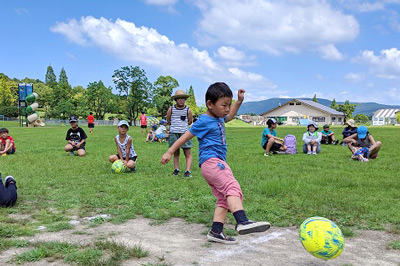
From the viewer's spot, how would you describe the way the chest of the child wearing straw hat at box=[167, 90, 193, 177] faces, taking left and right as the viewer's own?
facing the viewer

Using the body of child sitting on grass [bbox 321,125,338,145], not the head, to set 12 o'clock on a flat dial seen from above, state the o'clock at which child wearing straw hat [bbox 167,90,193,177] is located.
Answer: The child wearing straw hat is roughly at 2 o'clock from the child sitting on grass.

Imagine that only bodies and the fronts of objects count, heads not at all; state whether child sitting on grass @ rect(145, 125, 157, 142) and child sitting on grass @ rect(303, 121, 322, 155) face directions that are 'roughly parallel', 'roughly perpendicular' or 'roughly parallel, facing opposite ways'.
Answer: roughly parallel

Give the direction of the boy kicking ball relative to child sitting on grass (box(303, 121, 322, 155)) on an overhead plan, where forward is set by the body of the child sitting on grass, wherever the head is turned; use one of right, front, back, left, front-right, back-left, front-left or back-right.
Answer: front

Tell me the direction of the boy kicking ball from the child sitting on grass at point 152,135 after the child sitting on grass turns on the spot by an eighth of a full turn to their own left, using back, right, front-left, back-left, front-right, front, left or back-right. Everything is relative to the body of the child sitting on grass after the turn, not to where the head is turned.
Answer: front

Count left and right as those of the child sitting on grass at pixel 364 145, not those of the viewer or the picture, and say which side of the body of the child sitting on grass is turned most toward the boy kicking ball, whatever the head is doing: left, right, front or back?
front

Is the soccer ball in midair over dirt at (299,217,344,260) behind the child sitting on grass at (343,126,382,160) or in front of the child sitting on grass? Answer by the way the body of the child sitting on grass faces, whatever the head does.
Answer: in front

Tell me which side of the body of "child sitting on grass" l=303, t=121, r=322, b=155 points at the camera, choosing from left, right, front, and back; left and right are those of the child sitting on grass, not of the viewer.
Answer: front

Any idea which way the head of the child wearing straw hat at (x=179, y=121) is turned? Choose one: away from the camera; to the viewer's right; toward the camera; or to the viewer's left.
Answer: toward the camera

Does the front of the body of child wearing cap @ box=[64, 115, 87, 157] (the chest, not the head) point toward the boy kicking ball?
yes

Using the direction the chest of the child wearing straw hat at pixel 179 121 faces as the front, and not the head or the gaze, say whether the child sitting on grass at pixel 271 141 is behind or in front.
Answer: behind
